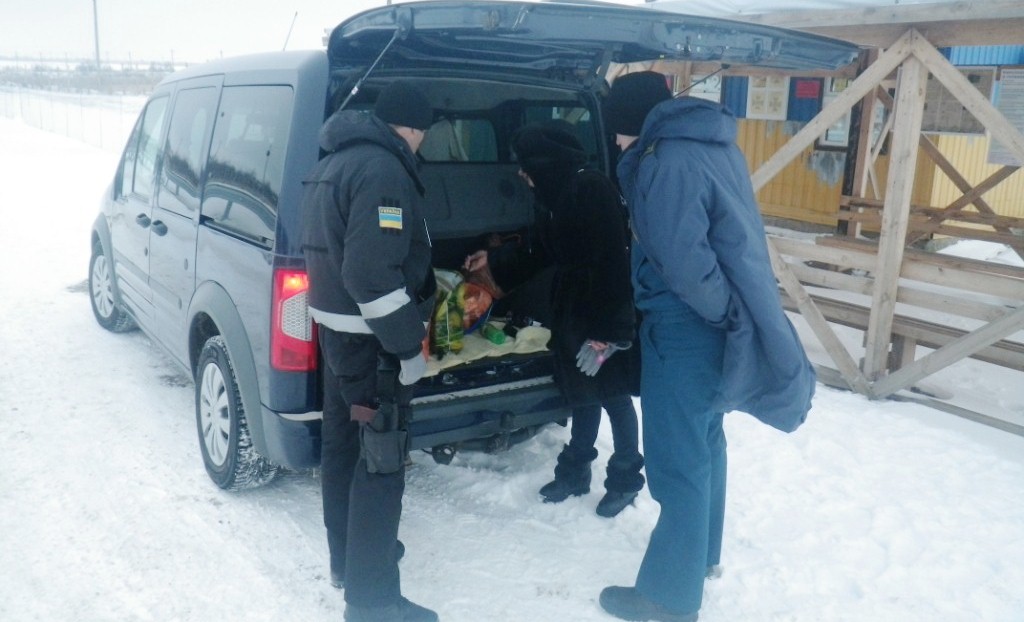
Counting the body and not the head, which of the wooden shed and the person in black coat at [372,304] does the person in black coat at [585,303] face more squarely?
the person in black coat

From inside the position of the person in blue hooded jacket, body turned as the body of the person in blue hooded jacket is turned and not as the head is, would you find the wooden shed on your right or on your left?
on your right

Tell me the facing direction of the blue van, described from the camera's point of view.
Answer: facing away from the viewer and to the left of the viewer

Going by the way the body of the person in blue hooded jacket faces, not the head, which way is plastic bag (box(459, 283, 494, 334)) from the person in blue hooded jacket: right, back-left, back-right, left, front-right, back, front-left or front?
front-right

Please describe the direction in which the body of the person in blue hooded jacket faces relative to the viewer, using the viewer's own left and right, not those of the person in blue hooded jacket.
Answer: facing to the left of the viewer

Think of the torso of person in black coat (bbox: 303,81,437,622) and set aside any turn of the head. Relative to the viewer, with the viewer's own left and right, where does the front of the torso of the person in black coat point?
facing to the right of the viewer

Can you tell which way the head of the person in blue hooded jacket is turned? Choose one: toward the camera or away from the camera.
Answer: away from the camera
